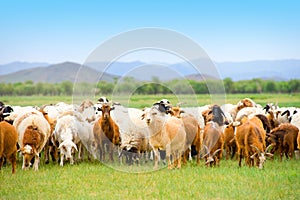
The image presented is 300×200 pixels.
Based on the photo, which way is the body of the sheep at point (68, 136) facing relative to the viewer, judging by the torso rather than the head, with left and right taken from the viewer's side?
facing the viewer

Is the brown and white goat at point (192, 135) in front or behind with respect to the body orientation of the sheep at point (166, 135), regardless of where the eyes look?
behind

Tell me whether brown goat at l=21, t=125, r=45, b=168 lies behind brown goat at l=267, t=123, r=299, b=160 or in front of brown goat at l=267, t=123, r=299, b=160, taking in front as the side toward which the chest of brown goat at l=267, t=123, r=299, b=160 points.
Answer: in front

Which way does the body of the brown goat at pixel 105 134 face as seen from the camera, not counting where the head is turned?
toward the camera

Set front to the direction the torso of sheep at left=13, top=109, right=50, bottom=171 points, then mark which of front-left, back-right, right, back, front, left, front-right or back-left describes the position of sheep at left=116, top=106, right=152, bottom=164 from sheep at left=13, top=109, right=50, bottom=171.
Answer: left

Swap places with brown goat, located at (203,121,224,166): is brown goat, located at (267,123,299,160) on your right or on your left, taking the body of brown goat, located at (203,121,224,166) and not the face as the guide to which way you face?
on your left

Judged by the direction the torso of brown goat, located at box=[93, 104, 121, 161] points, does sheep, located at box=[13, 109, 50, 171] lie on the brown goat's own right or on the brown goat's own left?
on the brown goat's own right

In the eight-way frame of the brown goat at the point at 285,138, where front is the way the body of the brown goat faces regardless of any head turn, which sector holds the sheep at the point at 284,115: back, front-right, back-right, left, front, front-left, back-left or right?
back-right

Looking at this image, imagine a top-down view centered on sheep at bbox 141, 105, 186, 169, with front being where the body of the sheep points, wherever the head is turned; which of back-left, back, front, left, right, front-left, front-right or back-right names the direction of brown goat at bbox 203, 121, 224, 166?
back-left

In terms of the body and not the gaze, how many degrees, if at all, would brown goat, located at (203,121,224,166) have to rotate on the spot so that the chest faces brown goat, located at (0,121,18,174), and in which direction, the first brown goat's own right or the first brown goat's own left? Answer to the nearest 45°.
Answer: approximately 90° to the first brown goat's own right

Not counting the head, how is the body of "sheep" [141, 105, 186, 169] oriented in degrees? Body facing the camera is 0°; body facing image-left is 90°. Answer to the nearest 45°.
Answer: approximately 45°
